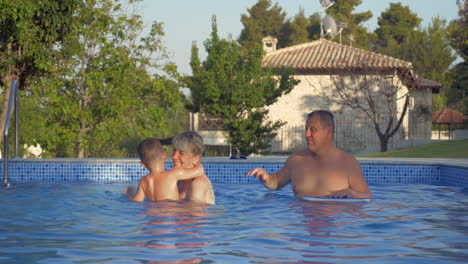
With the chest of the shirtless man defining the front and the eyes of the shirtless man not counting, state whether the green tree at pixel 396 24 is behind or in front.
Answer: behind

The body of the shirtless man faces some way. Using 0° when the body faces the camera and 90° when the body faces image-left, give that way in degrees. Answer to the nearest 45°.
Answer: approximately 45°

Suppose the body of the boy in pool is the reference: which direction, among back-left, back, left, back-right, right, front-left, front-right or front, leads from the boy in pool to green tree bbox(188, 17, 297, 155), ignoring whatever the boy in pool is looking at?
front

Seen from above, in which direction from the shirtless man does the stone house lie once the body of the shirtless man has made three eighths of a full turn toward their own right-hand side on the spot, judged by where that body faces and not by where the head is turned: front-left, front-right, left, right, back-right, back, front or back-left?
front

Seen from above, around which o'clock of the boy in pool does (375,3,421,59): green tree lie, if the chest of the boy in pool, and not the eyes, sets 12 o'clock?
The green tree is roughly at 1 o'clock from the boy in pool.

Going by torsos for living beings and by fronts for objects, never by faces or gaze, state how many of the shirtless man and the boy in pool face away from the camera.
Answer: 1

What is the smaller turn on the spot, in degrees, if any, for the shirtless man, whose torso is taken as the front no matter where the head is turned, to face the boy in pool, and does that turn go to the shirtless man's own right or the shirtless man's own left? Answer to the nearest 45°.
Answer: approximately 45° to the shirtless man's own right

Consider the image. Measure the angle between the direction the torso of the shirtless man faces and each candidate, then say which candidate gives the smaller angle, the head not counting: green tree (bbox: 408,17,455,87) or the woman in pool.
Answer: the woman in pool

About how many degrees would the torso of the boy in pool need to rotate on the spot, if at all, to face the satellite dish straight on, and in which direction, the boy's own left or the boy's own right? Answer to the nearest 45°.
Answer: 0° — they already face it

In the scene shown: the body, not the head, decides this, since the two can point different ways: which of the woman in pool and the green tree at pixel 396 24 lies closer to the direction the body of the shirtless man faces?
the woman in pool

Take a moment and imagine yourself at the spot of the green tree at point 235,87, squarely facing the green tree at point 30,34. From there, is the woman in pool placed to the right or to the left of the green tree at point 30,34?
left

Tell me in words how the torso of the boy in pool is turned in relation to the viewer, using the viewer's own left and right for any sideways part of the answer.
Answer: facing away from the viewer

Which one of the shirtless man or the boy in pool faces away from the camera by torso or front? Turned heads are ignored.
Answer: the boy in pool

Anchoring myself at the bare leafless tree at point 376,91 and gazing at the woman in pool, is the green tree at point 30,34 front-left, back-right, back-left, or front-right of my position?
front-right
